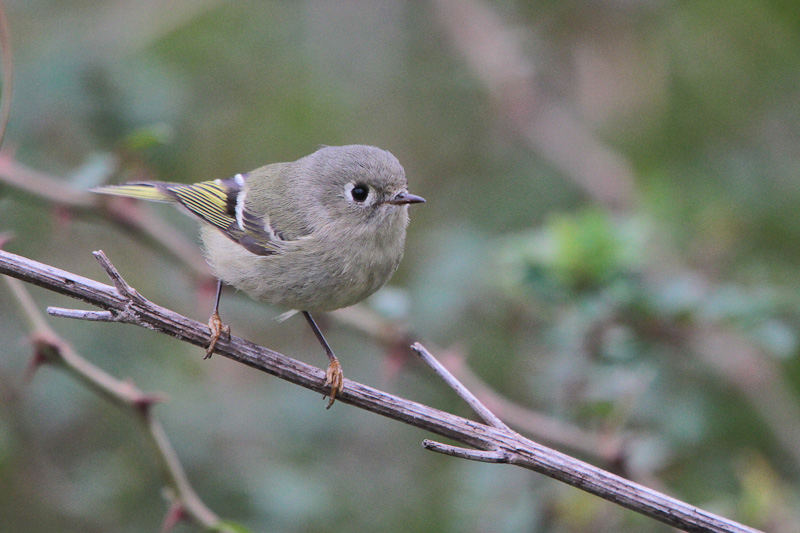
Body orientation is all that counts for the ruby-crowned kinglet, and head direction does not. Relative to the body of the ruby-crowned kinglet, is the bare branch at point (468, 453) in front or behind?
in front

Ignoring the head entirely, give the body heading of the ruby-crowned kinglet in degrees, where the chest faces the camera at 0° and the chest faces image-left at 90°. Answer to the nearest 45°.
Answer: approximately 315°
